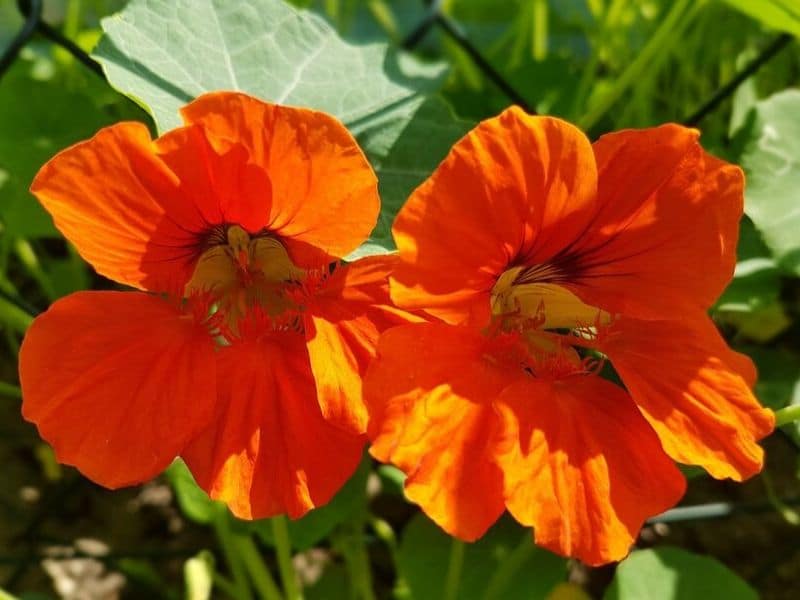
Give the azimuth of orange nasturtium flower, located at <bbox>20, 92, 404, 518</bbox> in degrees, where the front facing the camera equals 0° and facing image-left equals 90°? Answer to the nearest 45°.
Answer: approximately 0°

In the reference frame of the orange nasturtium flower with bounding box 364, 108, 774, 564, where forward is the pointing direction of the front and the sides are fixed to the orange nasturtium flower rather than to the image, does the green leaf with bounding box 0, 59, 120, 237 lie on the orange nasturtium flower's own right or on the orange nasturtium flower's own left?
on the orange nasturtium flower's own right

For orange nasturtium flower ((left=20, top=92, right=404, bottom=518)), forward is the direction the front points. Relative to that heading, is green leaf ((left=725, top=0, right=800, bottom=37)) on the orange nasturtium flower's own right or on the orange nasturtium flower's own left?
on the orange nasturtium flower's own left

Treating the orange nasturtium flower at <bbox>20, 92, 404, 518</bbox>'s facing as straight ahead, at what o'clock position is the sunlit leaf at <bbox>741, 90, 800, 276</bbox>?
The sunlit leaf is roughly at 8 o'clock from the orange nasturtium flower.

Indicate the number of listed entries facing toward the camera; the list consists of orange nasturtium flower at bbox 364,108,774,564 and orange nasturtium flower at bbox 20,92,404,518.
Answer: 2
